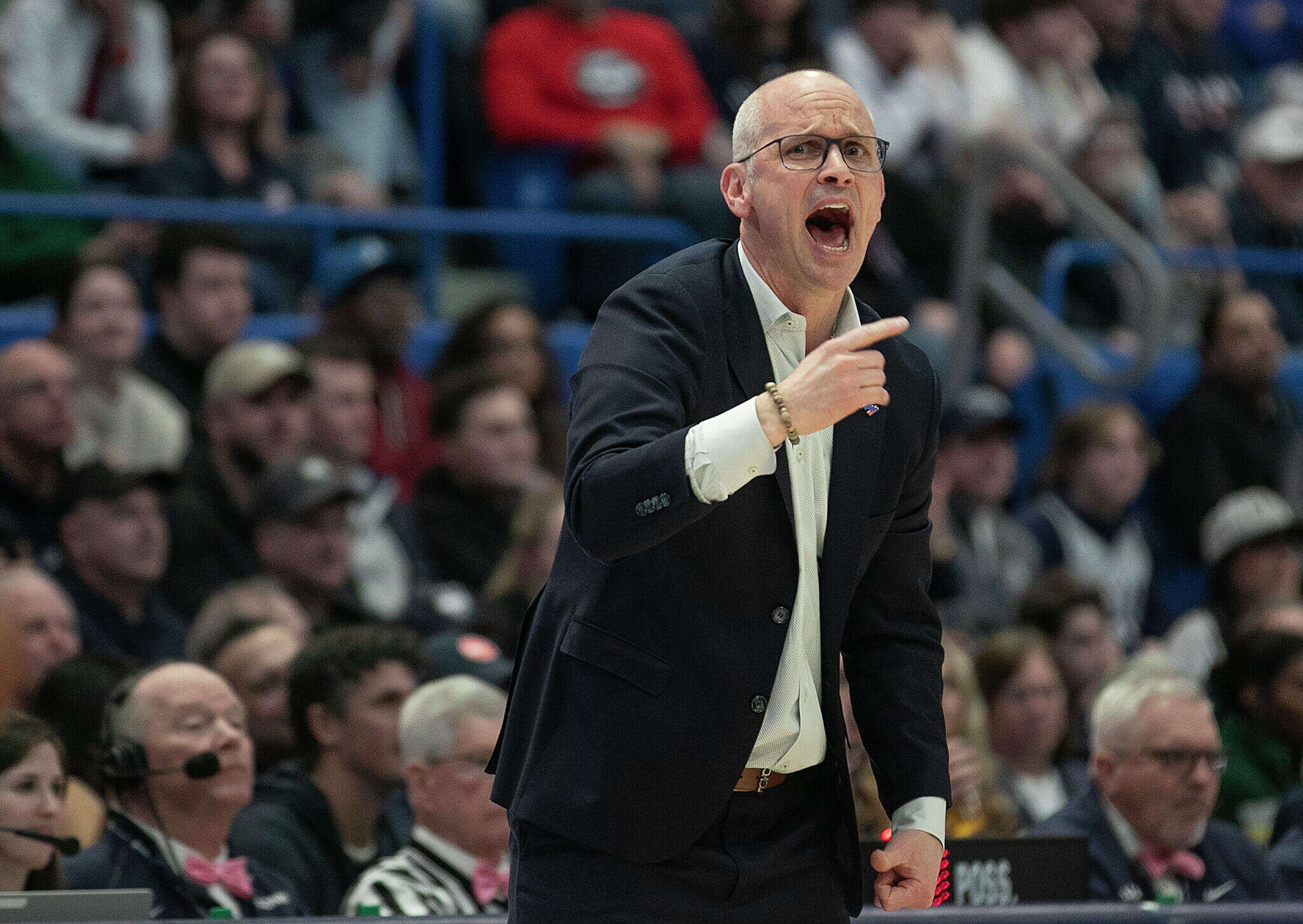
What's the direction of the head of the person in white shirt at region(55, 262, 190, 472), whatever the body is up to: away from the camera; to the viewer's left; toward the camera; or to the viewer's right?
toward the camera

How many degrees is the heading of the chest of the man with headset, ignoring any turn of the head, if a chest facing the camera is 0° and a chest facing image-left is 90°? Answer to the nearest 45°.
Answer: approximately 315°

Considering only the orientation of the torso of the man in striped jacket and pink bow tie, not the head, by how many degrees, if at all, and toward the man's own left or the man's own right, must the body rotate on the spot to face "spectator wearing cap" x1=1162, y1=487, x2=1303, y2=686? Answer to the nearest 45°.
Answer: approximately 90° to the man's own left

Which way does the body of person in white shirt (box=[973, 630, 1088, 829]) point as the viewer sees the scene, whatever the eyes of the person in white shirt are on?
toward the camera

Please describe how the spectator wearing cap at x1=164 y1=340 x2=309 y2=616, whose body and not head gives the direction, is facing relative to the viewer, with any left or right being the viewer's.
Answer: facing the viewer and to the right of the viewer

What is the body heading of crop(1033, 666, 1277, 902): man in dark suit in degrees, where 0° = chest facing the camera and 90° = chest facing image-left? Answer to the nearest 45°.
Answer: approximately 315°

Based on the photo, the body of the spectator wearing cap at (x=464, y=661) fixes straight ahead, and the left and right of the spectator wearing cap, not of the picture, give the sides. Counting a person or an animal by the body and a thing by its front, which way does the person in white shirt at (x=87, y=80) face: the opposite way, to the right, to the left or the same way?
the same way

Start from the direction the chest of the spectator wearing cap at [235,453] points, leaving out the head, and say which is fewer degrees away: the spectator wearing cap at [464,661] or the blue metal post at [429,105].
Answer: the spectator wearing cap

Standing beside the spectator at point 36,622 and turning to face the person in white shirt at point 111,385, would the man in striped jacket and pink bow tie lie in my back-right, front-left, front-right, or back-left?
back-right

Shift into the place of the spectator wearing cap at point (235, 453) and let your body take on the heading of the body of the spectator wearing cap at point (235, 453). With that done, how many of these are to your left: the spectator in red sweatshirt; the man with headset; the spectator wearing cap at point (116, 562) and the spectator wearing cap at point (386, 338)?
2

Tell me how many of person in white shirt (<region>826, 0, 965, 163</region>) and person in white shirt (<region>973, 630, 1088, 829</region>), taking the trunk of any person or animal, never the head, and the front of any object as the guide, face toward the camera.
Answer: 2

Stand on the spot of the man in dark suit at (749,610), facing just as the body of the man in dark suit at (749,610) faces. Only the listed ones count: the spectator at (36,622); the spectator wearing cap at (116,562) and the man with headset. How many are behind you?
3

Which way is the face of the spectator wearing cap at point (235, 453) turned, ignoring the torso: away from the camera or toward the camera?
toward the camera

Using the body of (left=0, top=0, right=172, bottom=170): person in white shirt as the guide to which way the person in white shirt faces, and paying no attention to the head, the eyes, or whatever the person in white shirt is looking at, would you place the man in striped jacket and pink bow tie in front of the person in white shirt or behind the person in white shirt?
in front

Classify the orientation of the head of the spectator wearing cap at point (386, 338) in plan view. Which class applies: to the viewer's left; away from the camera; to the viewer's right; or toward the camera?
toward the camera

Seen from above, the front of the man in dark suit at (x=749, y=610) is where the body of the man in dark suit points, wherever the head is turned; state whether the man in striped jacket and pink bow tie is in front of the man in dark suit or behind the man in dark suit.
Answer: behind

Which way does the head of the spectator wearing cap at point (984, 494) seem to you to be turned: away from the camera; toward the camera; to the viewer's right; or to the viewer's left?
toward the camera
